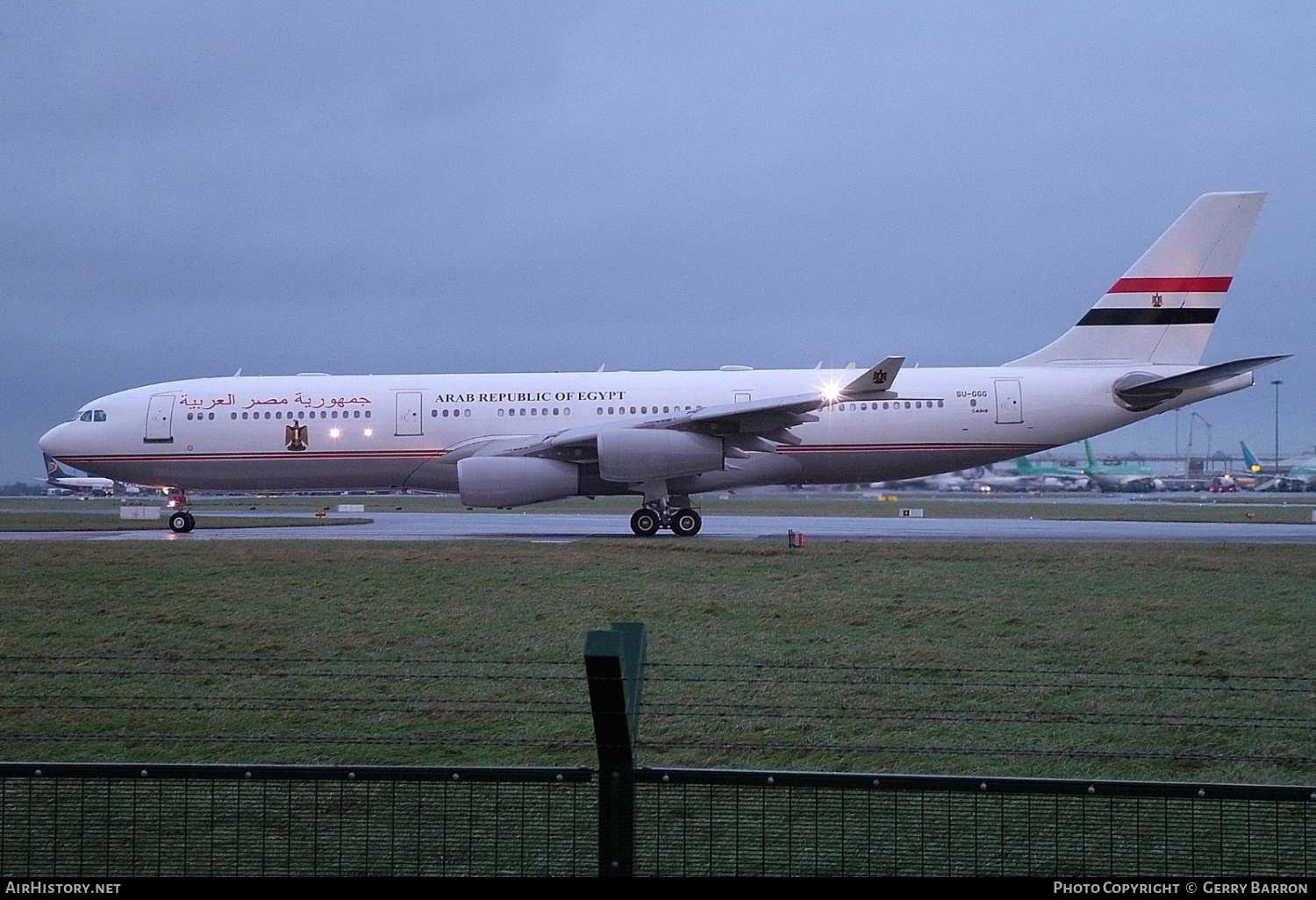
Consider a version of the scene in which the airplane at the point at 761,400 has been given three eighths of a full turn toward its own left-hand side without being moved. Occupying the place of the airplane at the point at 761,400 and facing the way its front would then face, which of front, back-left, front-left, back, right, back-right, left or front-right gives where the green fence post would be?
front-right

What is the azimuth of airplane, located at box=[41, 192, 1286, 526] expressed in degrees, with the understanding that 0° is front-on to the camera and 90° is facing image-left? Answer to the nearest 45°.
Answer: approximately 90°
